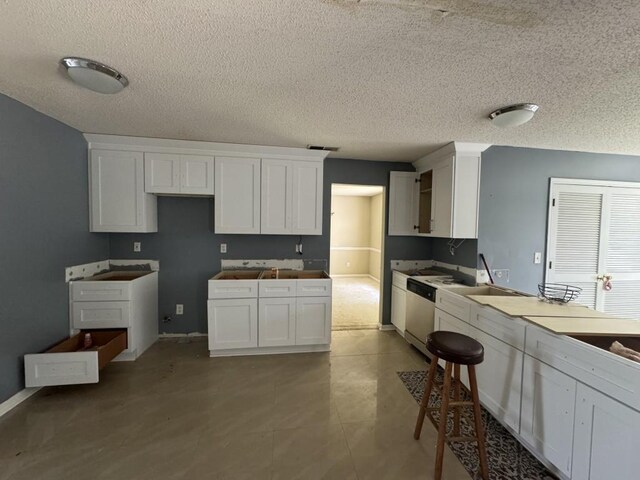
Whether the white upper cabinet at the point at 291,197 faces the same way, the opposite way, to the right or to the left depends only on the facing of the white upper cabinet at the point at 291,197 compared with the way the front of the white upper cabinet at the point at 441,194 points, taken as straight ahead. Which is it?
to the left

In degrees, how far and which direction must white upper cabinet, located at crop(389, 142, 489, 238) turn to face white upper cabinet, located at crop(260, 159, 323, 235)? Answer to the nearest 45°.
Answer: approximately 45° to its right

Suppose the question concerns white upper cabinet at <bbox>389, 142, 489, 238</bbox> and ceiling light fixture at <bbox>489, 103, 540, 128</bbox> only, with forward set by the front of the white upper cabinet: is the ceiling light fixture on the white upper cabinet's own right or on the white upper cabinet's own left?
on the white upper cabinet's own left

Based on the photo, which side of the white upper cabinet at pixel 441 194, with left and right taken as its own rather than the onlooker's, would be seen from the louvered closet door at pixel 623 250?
back

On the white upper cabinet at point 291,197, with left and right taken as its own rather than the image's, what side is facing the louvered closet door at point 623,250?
left

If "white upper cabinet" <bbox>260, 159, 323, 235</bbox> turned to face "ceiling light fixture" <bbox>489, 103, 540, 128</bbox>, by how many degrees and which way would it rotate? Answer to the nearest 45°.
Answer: approximately 45° to its left

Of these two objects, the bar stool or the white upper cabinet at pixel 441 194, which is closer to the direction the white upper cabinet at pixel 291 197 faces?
the bar stool

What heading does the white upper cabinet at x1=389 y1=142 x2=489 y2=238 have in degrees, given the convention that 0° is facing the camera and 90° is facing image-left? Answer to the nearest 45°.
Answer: approximately 45°
